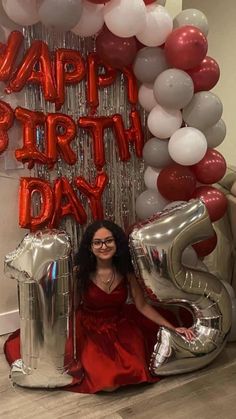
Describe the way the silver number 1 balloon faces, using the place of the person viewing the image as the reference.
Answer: facing the viewer

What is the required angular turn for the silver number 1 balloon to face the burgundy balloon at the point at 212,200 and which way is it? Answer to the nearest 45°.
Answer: approximately 90° to its left

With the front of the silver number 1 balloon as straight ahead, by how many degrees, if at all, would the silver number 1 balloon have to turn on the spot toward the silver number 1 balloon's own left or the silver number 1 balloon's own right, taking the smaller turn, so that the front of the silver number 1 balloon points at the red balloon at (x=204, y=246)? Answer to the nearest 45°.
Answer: approximately 90° to the silver number 1 balloon's own left
